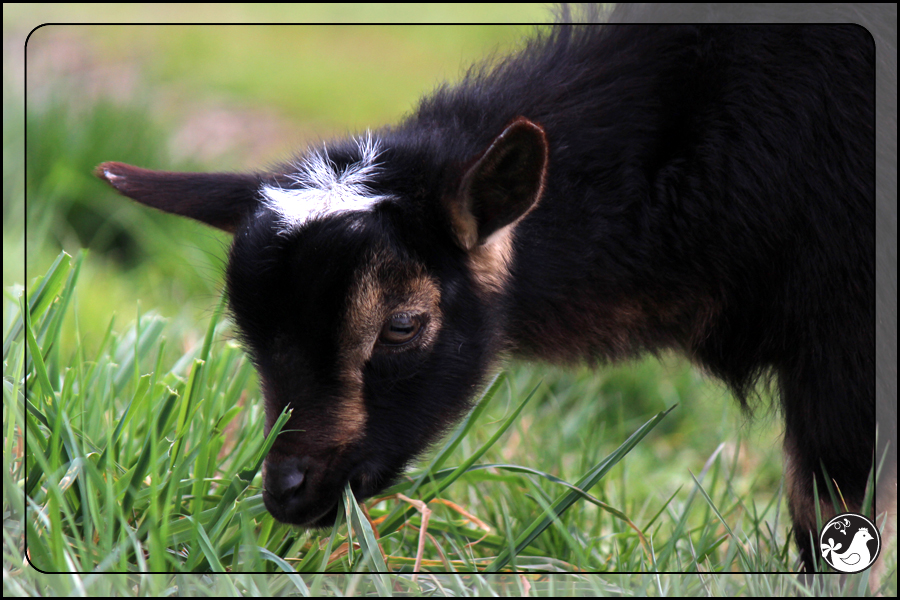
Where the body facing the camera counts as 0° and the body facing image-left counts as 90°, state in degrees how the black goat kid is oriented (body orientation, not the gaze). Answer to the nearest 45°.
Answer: approximately 90°
